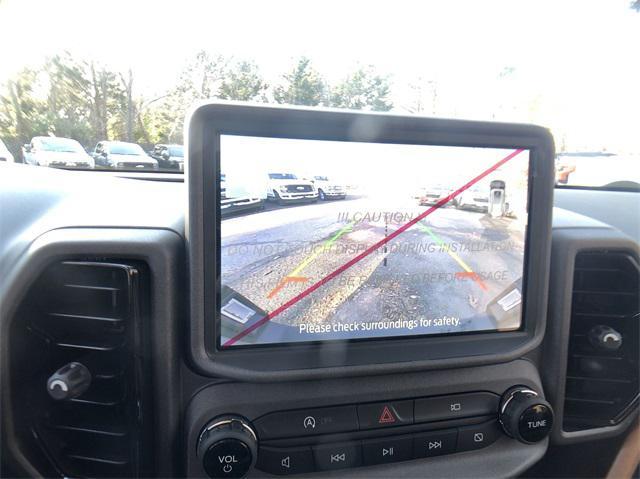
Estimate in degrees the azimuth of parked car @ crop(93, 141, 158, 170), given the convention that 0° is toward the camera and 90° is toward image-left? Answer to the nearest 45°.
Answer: approximately 315°

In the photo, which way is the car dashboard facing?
toward the camera

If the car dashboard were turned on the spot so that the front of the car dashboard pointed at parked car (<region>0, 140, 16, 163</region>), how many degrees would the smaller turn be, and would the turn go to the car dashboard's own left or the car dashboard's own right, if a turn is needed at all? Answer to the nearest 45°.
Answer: approximately 135° to the car dashboard's own right

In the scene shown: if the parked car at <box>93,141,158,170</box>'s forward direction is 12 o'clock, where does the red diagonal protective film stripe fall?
The red diagonal protective film stripe is roughly at 12 o'clock from the parked car.

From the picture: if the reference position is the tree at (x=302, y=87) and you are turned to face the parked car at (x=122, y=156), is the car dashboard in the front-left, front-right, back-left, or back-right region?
front-left

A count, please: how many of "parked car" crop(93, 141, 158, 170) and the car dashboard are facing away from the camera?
0
